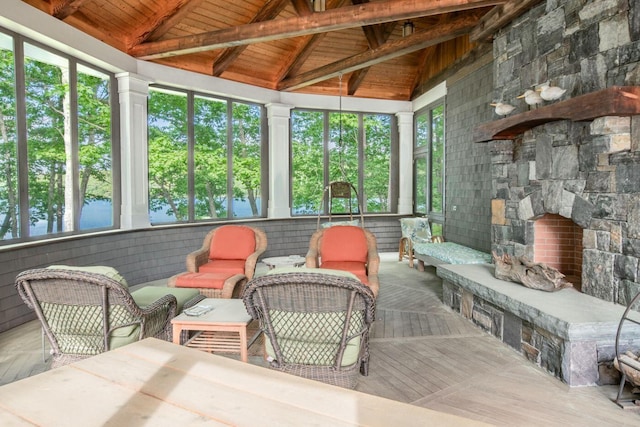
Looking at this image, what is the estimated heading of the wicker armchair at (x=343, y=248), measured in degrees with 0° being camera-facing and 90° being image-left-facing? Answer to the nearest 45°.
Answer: approximately 0°

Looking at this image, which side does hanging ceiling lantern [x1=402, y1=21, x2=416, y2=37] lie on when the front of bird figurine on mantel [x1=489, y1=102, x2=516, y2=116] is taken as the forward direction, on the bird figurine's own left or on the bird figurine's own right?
on the bird figurine's own right

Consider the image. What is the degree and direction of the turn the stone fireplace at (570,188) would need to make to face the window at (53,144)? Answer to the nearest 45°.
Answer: approximately 45° to its right

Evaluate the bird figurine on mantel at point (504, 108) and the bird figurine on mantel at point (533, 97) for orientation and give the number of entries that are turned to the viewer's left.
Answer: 2

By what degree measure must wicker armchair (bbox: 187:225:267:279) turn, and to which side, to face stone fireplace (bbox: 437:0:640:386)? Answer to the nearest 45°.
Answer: approximately 90° to its left

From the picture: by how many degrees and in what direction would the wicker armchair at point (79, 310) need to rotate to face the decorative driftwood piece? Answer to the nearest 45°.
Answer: approximately 45° to its right

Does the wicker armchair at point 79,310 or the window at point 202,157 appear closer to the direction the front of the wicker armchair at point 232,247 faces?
the wicker armchair

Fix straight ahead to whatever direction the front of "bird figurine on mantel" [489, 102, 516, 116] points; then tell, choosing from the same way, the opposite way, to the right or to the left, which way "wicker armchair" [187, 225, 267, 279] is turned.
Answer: to the left

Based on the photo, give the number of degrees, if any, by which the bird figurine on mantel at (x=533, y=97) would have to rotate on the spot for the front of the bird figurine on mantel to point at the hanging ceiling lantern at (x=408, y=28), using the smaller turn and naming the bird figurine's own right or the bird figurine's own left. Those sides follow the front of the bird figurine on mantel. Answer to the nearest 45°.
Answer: approximately 45° to the bird figurine's own right

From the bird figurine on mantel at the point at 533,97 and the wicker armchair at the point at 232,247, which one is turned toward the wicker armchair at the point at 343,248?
the bird figurine on mantel

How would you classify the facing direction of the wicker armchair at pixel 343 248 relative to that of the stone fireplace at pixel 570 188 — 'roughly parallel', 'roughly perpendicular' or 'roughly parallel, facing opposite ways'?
roughly perpendicular

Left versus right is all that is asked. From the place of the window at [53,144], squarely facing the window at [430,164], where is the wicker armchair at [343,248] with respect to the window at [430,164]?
right

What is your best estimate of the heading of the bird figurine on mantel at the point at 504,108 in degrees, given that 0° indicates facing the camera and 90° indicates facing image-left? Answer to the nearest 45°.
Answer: approximately 90°
